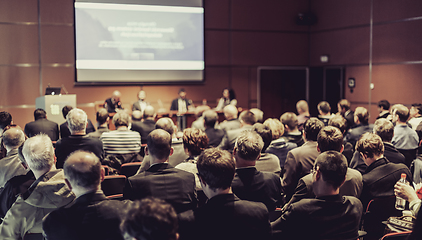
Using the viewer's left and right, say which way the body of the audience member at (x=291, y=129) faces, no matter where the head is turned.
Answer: facing away from the viewer and to the left of the viewer

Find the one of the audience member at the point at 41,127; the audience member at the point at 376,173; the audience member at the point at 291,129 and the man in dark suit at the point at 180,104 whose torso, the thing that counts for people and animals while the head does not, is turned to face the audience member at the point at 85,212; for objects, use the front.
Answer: the man in dark suit

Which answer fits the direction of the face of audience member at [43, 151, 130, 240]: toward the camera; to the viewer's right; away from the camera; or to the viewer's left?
away from the camera

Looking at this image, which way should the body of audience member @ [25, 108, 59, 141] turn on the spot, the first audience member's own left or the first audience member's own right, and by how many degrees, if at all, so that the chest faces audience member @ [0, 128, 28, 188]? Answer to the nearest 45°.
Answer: approximately 180°

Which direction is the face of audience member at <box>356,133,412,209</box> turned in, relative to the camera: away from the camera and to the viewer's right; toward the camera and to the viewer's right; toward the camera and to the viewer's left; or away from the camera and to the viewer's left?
away from the camera and to the viewer's left

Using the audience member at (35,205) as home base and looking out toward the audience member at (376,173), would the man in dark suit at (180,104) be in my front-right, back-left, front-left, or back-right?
front-left

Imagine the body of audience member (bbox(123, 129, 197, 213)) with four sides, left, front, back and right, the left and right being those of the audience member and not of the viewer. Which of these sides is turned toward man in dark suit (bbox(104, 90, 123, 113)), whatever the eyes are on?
front

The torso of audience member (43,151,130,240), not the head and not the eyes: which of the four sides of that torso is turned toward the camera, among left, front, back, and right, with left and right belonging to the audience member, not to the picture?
back

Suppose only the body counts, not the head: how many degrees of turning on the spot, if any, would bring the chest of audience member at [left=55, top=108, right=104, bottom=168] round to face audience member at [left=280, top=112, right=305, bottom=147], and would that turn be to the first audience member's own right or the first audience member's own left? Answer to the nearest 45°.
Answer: approximately 90° to the first audience member's own right

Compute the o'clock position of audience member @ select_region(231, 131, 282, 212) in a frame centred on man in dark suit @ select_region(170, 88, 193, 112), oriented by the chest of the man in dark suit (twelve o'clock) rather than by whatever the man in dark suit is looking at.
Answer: The audience member is roughly at 12 o'clock from the man in dark suit.

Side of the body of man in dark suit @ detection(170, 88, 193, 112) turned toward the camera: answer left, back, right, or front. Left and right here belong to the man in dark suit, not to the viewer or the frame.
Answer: front

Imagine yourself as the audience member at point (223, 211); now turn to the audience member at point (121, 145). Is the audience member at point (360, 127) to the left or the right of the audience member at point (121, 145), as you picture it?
right

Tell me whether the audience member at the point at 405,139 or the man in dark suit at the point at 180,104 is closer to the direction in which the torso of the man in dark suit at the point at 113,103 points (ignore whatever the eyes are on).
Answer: the audience member

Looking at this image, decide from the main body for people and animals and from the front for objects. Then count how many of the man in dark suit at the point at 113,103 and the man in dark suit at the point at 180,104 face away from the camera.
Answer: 0

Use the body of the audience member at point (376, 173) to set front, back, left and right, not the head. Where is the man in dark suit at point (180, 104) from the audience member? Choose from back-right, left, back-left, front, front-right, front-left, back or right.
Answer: front

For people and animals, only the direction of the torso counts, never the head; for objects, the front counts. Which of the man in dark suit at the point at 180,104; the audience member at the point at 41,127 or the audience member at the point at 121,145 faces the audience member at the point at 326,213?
the man in dark suit
